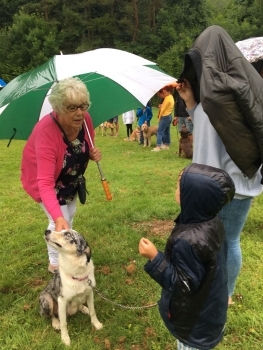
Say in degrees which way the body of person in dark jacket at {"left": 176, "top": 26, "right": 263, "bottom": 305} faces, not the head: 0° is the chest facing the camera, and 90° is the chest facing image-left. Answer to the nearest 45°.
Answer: approximately 90°

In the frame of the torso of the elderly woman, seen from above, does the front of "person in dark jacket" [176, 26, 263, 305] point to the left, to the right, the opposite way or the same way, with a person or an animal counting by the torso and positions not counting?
the opposite way

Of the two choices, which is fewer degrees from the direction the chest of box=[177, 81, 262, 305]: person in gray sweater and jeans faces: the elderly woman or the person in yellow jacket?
the elderly woman

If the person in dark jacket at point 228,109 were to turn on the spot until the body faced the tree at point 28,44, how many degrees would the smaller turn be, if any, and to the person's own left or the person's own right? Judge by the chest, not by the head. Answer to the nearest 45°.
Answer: approximately 45° to the person's own right

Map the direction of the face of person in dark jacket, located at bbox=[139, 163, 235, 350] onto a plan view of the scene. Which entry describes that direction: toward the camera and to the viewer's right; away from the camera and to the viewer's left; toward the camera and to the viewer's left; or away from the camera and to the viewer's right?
away from the camera and to the viewer's left

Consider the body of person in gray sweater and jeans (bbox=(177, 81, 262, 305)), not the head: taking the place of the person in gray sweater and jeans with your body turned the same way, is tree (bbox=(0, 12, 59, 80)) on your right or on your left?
on your right
